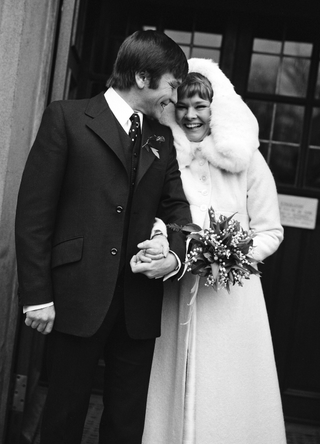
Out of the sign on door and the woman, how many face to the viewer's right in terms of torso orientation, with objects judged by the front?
0

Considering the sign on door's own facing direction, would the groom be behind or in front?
in front

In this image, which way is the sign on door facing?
toward the camera

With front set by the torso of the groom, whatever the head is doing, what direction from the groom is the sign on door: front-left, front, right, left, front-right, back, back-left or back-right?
left

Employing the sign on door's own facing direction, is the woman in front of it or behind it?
in front

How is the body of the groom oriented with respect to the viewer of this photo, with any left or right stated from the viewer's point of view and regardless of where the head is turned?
facing the viewer and to the right of the viewer

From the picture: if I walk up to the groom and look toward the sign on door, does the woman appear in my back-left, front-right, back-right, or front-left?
front-right

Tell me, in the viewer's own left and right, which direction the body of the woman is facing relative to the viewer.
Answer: facing the viewer and to the left of the viewer

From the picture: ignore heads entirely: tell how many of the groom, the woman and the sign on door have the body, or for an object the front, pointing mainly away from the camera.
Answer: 0

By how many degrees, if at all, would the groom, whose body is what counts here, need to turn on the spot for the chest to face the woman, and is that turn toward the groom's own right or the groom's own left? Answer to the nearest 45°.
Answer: approximately 90° to the groom's own left
